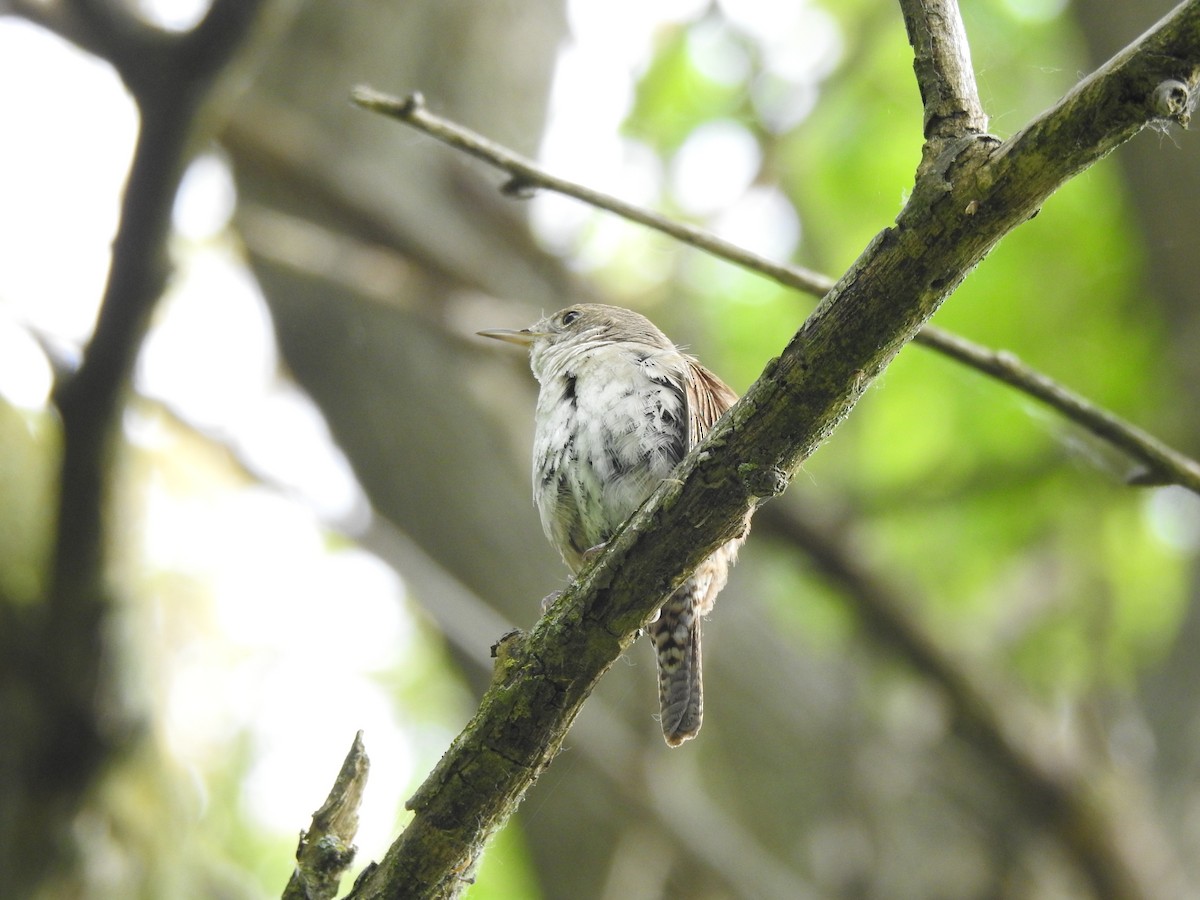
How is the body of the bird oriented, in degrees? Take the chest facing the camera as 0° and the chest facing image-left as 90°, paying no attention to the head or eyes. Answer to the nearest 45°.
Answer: approximately 45°

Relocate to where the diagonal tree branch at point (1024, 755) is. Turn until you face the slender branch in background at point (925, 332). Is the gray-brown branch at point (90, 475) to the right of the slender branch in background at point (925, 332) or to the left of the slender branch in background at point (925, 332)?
right

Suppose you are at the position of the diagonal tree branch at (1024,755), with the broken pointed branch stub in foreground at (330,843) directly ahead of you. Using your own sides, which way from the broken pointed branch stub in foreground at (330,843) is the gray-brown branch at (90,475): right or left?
right

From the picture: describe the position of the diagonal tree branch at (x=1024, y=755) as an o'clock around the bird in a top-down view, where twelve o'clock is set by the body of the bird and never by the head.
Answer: The diagonal tree branch is roughly at 6 o'clock from the bird.

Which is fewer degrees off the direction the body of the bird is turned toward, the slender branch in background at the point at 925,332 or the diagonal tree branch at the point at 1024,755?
the slender branch in background
